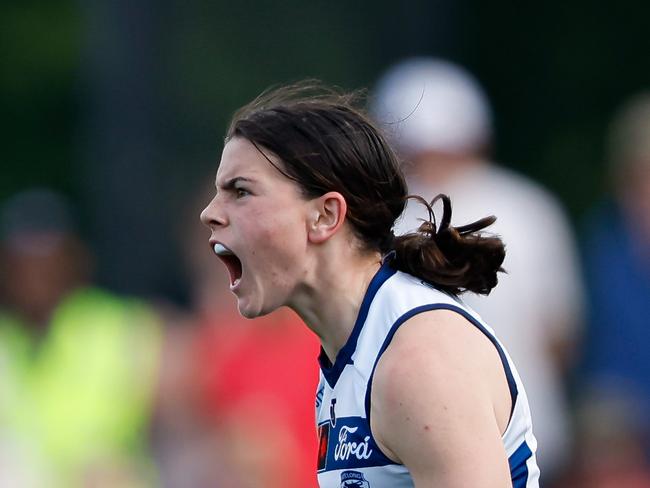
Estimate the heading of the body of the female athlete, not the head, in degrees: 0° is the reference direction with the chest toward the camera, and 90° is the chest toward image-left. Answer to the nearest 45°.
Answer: approximately 90°

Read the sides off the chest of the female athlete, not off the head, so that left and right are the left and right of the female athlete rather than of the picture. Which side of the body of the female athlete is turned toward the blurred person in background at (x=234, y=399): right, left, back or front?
right

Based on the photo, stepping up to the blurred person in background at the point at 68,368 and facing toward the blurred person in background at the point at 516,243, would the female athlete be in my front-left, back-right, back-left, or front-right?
front-right

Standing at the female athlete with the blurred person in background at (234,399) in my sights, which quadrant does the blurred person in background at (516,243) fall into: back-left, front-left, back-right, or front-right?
front-right
